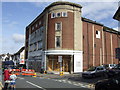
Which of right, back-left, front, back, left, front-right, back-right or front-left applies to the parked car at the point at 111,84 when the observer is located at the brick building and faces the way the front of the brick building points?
front

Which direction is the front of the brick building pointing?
toward the camera

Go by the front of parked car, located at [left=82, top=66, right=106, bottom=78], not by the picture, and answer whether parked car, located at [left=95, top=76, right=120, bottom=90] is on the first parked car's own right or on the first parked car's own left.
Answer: on the first parked car's own left

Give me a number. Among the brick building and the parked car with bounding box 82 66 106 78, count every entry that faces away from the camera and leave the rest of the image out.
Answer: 0

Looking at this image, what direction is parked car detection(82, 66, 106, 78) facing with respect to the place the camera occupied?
facing the viewer and to the left of the viewer
